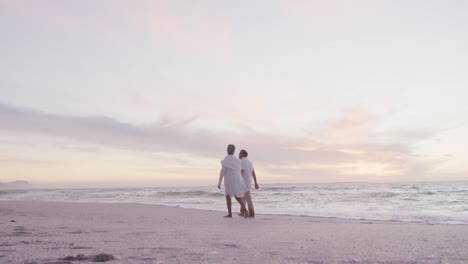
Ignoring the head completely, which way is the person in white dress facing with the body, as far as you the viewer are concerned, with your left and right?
facing away from the viewer and to the left of the viewer

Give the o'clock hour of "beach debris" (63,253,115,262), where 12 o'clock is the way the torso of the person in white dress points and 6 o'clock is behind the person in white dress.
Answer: The beach debris is roughly at 8 o'clock from the person in white dress.

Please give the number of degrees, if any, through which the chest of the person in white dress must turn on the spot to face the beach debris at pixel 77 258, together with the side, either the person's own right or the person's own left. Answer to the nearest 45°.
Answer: approximately 135° to the person's own left
